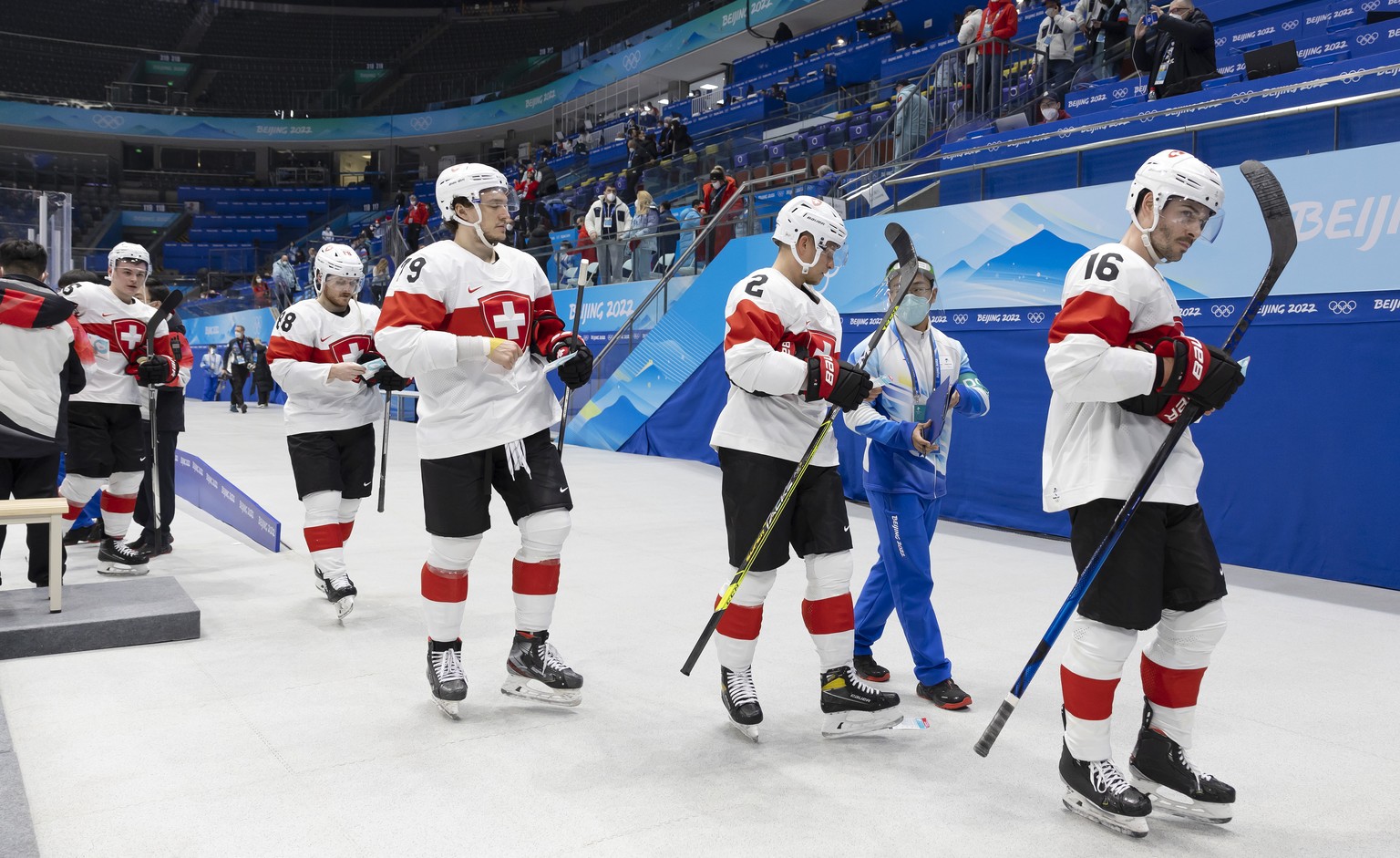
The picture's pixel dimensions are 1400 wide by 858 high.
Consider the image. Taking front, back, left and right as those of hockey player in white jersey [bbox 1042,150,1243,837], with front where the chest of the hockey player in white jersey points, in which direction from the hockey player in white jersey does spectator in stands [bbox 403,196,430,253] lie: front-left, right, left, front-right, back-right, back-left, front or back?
back

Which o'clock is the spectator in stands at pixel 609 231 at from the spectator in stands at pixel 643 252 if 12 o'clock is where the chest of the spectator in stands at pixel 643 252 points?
the spectator in stands at pixel 609 231 is roughly at 12 o'clock from the spectator in stands at pixel 643 252.

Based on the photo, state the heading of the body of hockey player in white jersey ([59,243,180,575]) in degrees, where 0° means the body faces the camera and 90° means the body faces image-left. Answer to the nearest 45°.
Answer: approximately 315°

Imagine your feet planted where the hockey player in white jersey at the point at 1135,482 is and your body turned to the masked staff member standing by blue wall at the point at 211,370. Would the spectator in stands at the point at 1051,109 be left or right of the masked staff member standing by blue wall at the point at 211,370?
right

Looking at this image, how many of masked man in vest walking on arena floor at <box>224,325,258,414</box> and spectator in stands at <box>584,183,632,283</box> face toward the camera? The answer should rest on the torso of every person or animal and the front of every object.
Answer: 2
